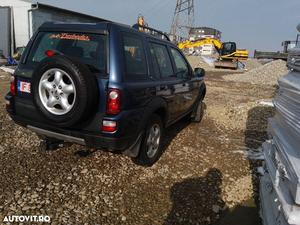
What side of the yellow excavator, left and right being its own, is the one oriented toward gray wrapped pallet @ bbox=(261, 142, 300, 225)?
left

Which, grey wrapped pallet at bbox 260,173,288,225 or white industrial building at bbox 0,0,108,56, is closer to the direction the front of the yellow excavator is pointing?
the white industrial building

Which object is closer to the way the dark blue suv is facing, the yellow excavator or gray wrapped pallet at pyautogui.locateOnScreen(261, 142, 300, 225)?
the yellow excavator

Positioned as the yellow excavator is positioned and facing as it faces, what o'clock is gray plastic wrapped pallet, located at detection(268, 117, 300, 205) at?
The gray plastic wrapped pallet is roughly at 9 o'clock from the yellow excavator.

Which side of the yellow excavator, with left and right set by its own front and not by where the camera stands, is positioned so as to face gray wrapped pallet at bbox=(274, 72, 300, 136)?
left

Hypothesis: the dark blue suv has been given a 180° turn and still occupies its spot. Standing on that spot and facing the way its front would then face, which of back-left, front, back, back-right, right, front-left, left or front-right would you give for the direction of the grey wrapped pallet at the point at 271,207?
left

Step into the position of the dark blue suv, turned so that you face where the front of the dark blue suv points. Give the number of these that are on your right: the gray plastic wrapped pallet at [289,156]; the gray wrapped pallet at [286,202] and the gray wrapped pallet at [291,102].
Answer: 3

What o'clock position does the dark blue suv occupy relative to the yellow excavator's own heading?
The dark blue suv is roughly at 9 o'clock from the yellow excavator.

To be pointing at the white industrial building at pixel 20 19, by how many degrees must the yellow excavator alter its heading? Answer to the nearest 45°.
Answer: approximately 45° to its left

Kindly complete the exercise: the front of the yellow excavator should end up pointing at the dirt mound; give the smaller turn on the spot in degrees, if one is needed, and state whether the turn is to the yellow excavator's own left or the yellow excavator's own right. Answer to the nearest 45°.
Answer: approximately 90° to the yellow excavator's own left

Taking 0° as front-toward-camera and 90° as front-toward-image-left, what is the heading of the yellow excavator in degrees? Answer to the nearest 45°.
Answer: approximately 90°

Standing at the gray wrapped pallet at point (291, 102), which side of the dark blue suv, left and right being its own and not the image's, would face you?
right

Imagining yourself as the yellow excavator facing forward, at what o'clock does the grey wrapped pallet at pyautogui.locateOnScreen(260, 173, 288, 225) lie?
The grey wrapped pallet is roughly at 9 o'clock from the yellow excavator.

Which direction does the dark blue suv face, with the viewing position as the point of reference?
facing away from the viewer and to the right of the viewer

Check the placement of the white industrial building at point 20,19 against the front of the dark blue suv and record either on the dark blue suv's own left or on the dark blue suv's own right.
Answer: on the dark blue suv's own left

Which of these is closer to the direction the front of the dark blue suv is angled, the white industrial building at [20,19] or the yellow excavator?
the yellow excavator

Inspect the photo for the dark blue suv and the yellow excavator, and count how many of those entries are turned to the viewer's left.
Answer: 1
